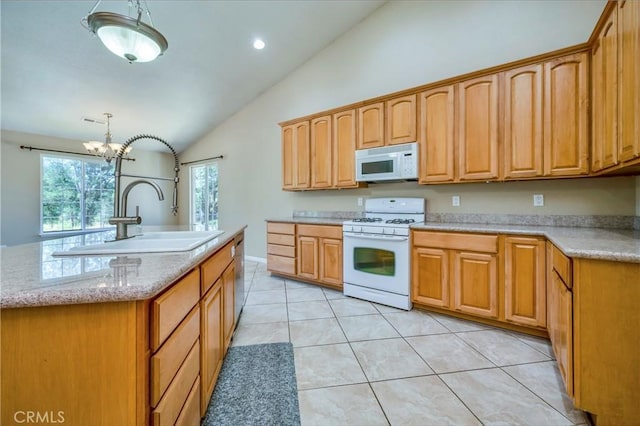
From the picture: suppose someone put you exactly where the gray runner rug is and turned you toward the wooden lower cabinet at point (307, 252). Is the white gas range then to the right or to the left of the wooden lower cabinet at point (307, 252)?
right

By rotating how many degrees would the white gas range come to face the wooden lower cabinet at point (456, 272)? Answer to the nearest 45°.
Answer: approximately 90° to its left

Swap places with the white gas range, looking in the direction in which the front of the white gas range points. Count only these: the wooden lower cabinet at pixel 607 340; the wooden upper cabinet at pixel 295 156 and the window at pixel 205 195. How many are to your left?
1

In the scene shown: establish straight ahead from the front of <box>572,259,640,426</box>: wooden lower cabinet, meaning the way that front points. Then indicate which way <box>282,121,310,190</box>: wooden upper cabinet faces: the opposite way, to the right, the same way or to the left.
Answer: to the left

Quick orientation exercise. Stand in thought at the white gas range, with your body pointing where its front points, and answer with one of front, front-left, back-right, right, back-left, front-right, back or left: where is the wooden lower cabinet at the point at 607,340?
left

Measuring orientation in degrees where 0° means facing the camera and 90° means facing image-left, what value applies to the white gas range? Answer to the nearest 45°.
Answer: approximately 45°

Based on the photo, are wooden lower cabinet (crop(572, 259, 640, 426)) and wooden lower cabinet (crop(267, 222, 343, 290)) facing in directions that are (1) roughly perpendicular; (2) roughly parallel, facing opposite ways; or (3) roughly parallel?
roughly perpendicular

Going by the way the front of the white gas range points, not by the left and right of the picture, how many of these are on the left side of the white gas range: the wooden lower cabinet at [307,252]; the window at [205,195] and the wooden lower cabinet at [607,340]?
1

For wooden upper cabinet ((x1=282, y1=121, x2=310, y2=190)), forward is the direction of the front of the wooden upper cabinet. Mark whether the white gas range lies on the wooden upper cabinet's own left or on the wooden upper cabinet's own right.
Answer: on the wooden upper cabinet's own left

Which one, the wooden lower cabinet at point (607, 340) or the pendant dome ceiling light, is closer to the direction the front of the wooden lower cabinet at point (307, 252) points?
the pendant dome ceiling light

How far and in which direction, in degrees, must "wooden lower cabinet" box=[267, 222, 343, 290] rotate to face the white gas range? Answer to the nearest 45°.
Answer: approximately 90° to its left

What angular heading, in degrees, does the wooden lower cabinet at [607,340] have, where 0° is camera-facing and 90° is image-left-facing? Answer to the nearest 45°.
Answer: approximately 90°

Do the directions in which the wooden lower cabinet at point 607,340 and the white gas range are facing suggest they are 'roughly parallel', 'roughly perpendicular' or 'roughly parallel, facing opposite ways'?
roughly perpendicular
